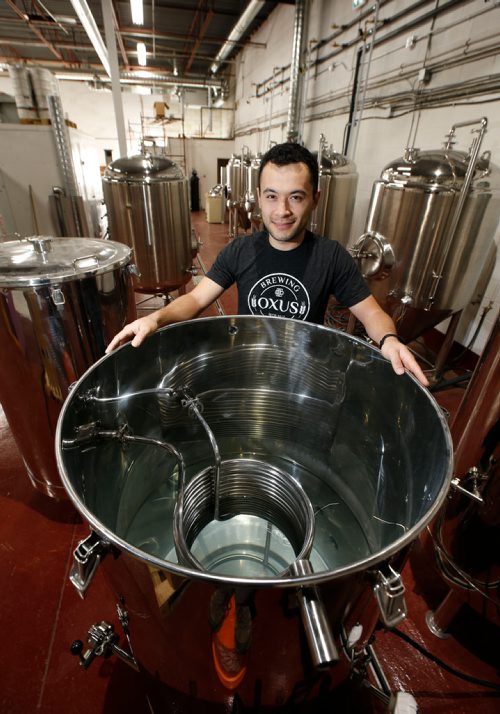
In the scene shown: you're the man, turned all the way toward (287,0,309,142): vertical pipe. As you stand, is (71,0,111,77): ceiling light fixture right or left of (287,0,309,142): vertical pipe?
left

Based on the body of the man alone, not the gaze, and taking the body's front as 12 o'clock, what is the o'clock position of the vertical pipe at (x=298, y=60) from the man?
The vertical pipe is roughly at 6 o'clock from the man.

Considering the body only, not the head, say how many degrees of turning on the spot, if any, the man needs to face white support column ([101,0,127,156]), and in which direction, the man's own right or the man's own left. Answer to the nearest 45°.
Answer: approximately 135° to the man's own right

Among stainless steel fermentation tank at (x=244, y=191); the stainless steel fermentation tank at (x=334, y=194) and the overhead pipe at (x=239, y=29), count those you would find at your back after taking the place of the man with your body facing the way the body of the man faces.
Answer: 3

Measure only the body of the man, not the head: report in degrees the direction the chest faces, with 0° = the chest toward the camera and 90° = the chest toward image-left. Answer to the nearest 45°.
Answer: approximately 0°

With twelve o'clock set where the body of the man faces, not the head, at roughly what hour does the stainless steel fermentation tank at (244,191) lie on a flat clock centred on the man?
The stainless steel fermentation tank is roughly at 6 o'clock from the man.

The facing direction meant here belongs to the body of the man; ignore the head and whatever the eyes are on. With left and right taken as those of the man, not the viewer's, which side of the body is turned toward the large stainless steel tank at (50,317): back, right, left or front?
right

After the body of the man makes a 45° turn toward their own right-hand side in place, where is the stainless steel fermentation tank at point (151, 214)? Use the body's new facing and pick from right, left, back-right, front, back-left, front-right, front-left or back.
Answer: right

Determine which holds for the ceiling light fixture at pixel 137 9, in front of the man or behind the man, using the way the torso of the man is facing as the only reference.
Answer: behind

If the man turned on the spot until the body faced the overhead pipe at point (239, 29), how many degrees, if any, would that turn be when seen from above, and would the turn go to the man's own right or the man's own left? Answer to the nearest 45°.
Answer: approximately 180°

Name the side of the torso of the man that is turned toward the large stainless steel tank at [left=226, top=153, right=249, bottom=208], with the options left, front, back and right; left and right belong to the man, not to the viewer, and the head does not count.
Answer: back
